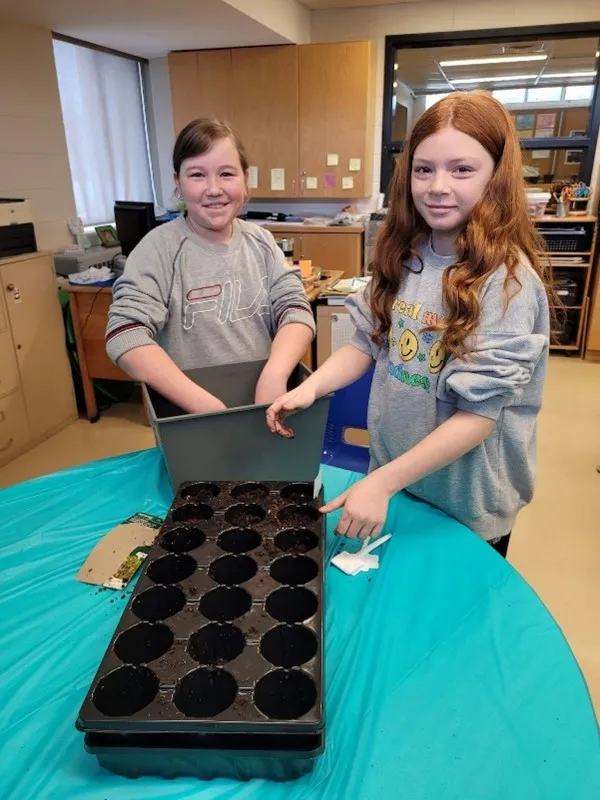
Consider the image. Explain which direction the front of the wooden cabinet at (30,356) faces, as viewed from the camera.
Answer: facing the viewer and to the right of the viewer

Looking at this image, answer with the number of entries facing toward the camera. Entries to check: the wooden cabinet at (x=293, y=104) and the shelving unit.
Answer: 2

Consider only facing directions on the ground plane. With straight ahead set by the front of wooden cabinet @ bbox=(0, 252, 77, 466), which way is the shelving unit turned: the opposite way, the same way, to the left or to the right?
to the right

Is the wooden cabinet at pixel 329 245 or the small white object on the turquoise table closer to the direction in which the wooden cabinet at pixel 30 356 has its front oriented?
the small white object on the turquoise table

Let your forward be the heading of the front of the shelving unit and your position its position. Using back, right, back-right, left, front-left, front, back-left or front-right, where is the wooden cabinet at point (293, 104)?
right

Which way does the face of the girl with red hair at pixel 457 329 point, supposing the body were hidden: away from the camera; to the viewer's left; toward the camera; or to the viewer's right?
toward the camera

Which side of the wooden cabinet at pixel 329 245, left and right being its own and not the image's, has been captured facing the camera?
front

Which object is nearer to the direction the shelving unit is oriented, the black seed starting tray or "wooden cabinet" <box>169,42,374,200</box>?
the black seed starting tray

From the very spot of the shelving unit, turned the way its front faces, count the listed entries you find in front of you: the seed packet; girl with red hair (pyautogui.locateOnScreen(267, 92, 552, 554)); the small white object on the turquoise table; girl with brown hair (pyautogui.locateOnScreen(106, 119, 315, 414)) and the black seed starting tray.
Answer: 5

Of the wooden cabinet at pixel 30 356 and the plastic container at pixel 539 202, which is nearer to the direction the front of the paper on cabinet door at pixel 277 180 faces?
the wooden cabinet

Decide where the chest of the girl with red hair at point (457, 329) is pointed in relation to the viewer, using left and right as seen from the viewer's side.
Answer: facing the viewer and to the left of the viewer

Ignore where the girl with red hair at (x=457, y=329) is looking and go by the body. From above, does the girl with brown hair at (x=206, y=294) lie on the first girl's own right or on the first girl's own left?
on the first girl's own right

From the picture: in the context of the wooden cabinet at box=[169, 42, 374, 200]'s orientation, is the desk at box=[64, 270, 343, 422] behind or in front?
in front

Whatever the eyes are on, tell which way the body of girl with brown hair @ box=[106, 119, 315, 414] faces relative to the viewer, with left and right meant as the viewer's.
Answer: facing the viewer

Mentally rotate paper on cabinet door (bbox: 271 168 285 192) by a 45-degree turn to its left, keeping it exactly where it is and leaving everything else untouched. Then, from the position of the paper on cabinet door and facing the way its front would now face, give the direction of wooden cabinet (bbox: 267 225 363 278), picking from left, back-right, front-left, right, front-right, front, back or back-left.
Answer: front

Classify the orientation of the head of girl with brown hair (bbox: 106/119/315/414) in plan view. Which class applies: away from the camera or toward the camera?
toward the camera

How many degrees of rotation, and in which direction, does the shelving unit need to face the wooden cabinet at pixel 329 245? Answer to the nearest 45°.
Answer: approximately 90° to its right

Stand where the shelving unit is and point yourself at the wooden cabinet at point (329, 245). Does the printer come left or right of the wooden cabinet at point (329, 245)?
left
